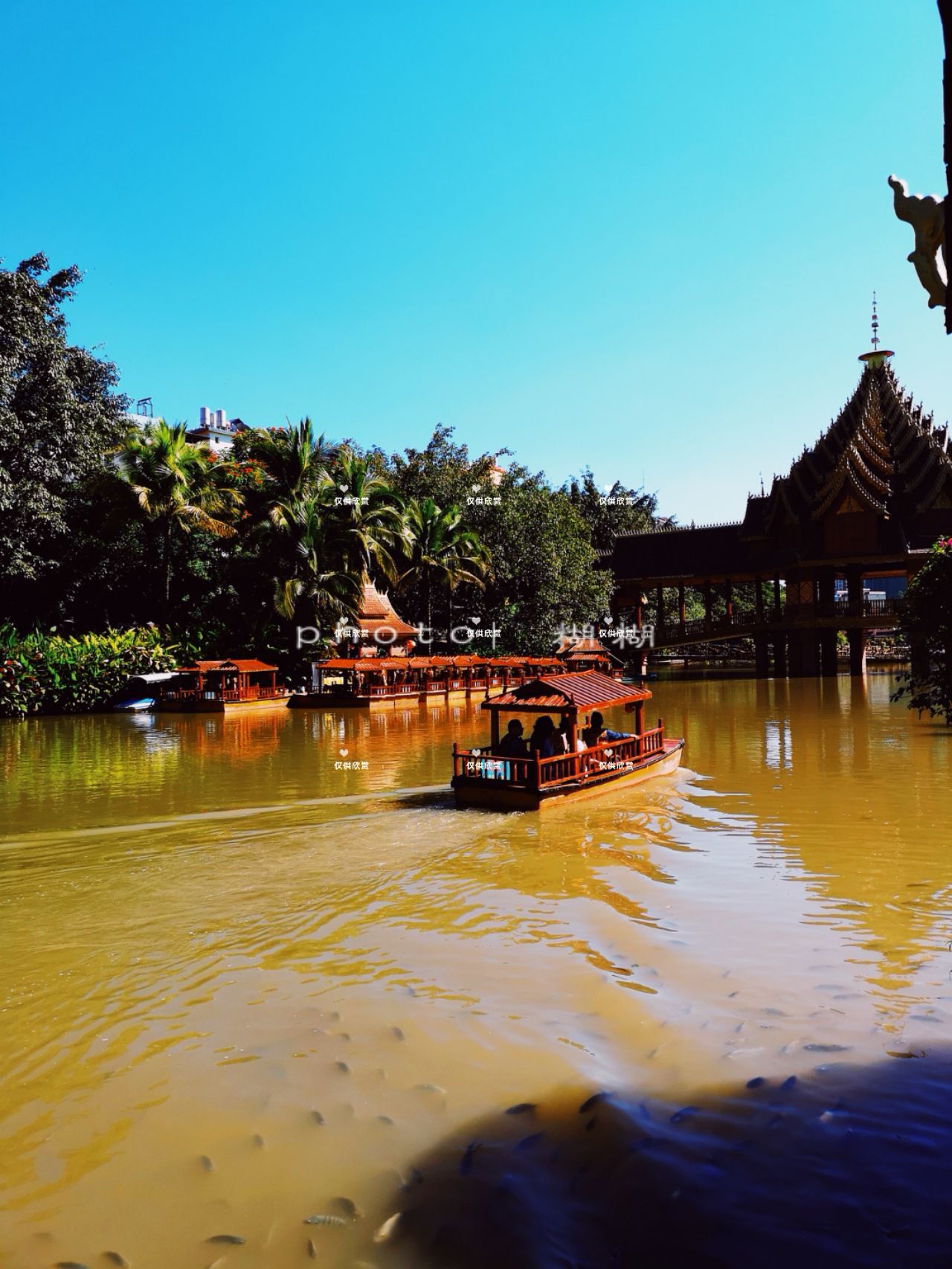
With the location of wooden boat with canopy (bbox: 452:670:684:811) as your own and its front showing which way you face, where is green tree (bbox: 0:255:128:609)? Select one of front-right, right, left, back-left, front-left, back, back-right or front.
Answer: left

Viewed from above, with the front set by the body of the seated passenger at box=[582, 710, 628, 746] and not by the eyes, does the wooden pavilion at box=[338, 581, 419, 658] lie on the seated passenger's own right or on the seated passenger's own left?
on the seated passenger's own left

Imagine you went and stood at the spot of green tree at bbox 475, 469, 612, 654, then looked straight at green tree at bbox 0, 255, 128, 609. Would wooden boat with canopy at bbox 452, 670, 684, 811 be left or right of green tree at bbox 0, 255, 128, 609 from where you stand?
left

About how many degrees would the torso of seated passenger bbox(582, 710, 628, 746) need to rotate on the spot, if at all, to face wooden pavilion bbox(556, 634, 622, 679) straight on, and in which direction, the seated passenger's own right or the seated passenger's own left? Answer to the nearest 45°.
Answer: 0° — they already face it

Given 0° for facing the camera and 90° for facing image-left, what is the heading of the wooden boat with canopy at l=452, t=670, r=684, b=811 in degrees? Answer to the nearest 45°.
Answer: approximately 225°

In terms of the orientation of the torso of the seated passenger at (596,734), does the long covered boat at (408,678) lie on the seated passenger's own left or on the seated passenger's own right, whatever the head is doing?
on the seated passenger's own left

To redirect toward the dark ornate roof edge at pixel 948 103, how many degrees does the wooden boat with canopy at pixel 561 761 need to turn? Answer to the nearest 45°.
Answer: approximately 135° to its right

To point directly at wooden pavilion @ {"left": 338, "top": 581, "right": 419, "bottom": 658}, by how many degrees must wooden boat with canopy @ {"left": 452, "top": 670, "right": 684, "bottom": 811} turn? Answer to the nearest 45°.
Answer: approximately 45° to its left
